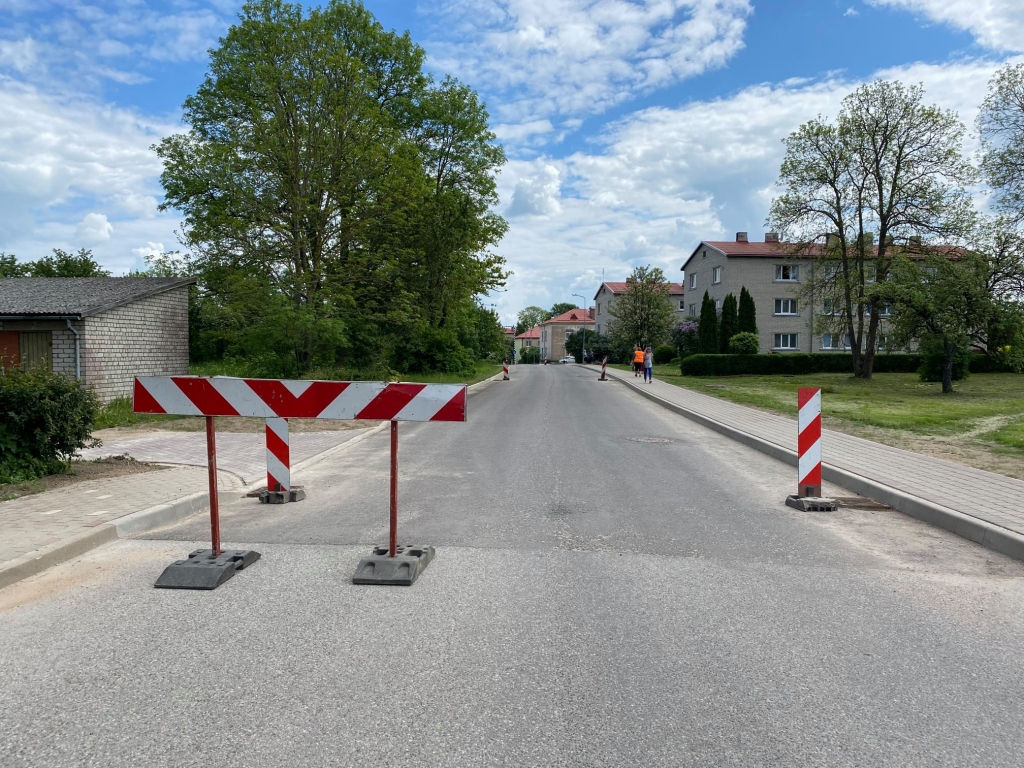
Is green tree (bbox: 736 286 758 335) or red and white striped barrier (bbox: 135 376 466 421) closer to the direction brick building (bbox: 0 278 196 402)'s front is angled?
the red and white striped barrier

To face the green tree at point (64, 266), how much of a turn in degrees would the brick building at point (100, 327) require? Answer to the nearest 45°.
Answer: approximately 135° to its right

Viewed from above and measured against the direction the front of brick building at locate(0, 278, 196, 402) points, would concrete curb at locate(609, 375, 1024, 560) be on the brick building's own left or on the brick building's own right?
on the brick building's own left

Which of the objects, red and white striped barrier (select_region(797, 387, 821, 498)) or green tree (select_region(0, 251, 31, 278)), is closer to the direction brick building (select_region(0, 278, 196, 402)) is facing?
the red and white striped barrier

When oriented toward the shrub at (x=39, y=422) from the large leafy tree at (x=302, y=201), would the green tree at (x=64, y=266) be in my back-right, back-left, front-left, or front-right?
back-right

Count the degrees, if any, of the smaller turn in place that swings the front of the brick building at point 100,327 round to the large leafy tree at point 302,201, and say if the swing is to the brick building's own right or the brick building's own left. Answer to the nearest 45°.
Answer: approximately 135° to the brick building's own left

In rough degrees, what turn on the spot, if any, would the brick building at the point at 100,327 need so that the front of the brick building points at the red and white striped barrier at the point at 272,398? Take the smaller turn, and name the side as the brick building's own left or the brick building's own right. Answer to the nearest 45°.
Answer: approximately 45° to the brick building's own left

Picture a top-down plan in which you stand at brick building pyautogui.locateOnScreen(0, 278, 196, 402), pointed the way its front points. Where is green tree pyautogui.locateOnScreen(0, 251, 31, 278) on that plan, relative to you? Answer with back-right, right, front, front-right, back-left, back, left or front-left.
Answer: back-right

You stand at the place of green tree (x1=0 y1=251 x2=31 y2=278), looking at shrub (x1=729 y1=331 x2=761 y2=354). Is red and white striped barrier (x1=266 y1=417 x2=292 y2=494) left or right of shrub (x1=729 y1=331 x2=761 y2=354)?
right

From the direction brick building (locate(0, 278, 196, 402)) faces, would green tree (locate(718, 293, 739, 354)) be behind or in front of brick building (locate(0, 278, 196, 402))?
behind
